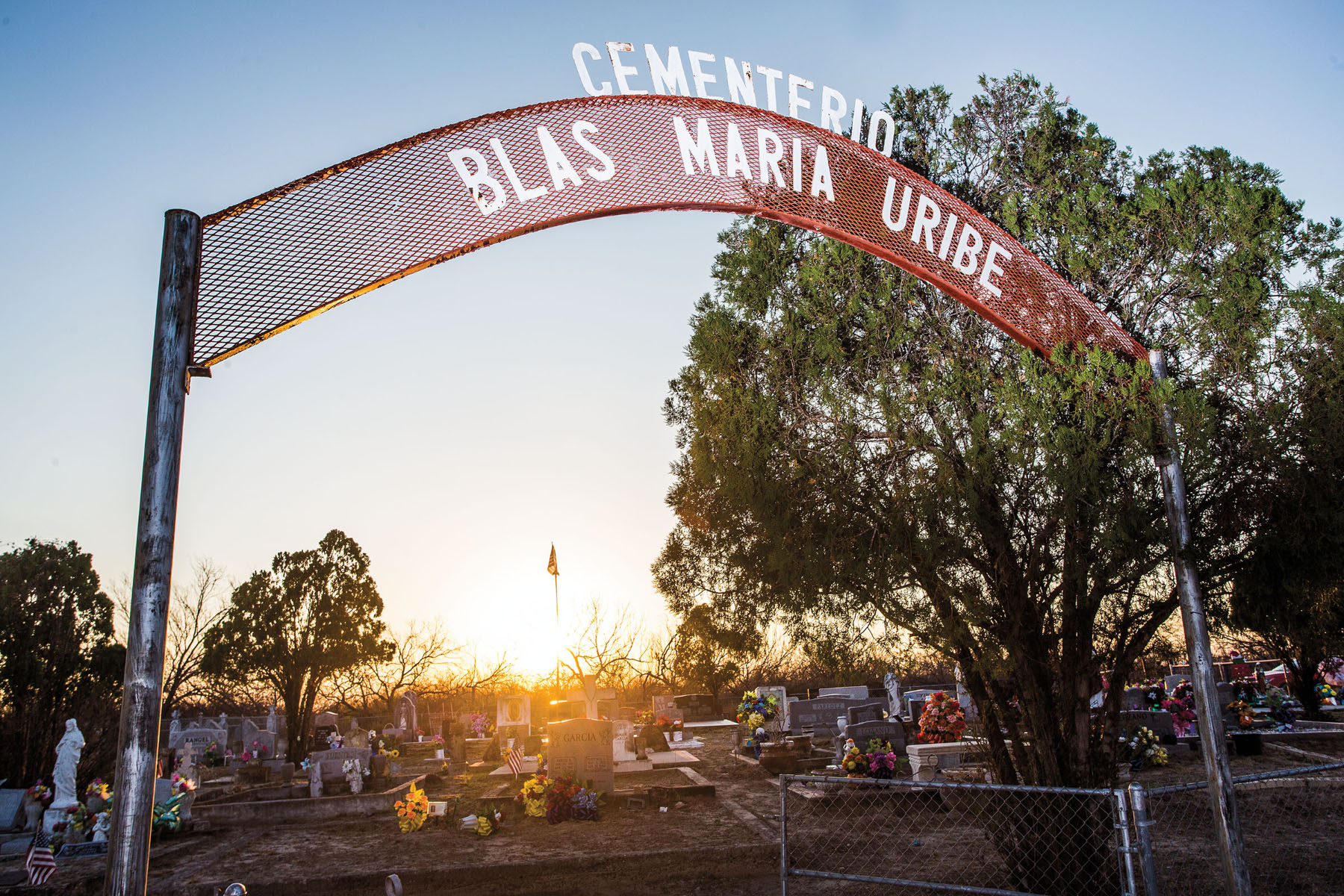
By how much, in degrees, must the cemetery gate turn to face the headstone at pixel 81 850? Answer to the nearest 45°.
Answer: approximately 135° to its right

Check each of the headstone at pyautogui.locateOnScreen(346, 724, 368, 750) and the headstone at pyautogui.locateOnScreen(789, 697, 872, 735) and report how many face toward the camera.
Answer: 2

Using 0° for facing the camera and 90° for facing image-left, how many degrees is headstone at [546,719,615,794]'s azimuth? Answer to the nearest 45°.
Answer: approximately 0°

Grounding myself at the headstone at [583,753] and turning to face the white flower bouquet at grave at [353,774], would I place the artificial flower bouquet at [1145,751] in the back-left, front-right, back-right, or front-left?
back-right

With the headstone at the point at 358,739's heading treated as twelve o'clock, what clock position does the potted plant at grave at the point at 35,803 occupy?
The potted plant at grave is roughly at 1 o'clock from the headstone.

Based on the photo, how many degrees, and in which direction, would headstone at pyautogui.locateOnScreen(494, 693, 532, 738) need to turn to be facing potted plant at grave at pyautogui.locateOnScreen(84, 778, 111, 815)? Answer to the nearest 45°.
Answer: approximately 45° to its right

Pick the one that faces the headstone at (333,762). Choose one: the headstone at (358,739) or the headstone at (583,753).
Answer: the headstone at (358,739)

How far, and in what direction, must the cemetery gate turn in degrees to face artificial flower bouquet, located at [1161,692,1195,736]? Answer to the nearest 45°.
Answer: approximately 135° to its left
